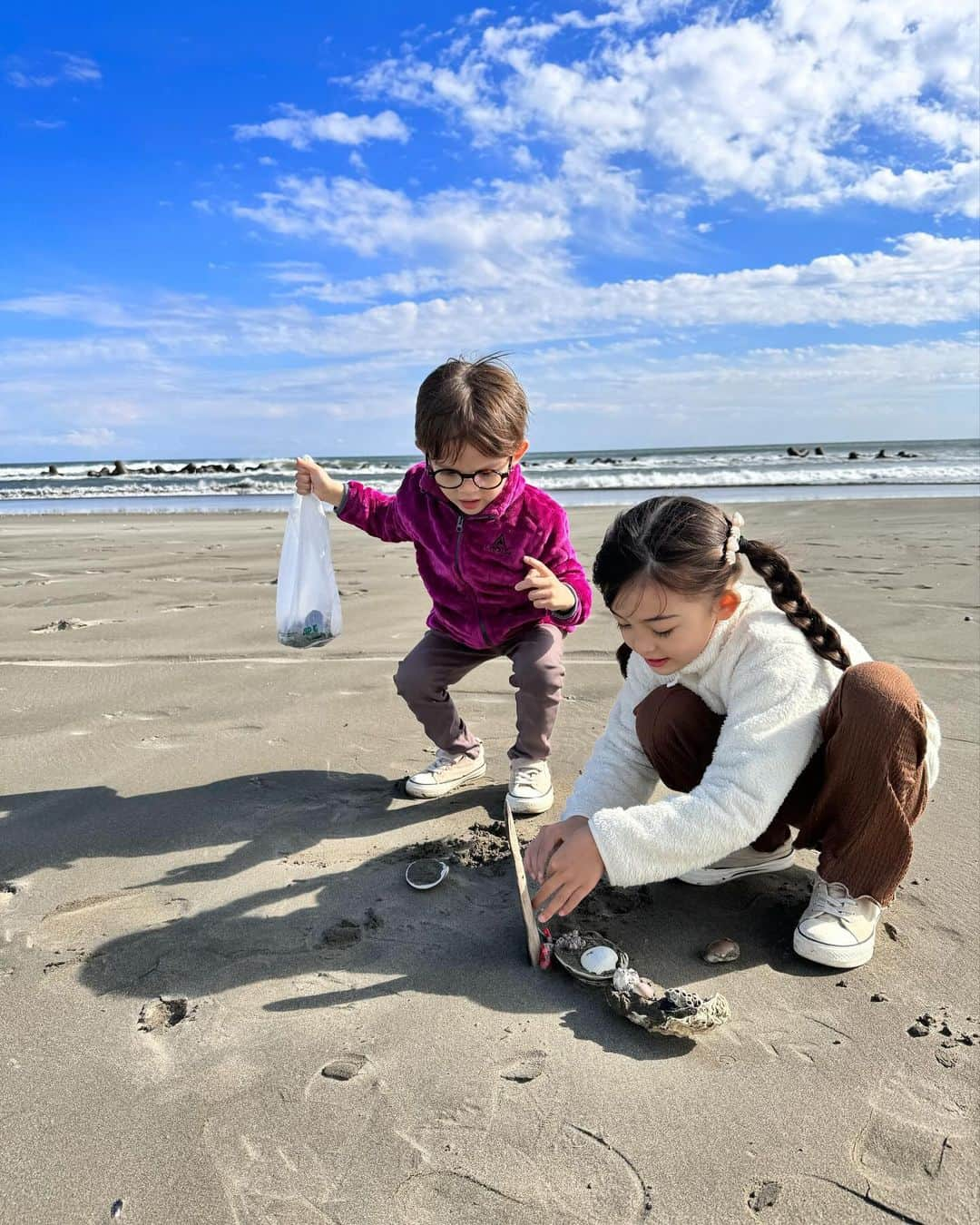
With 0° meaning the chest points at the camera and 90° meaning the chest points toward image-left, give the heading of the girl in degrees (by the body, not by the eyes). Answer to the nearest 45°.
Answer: approximately 45°

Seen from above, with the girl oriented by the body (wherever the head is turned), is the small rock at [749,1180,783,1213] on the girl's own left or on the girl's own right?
on the girl's own left
